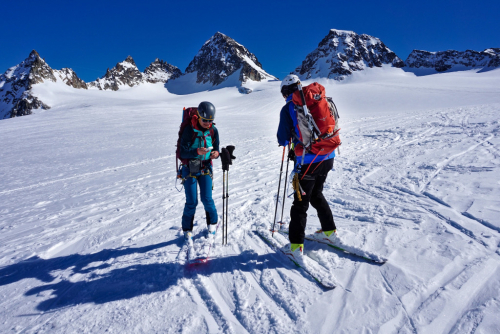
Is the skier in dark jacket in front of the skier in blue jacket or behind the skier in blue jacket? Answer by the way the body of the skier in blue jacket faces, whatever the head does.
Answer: in front
